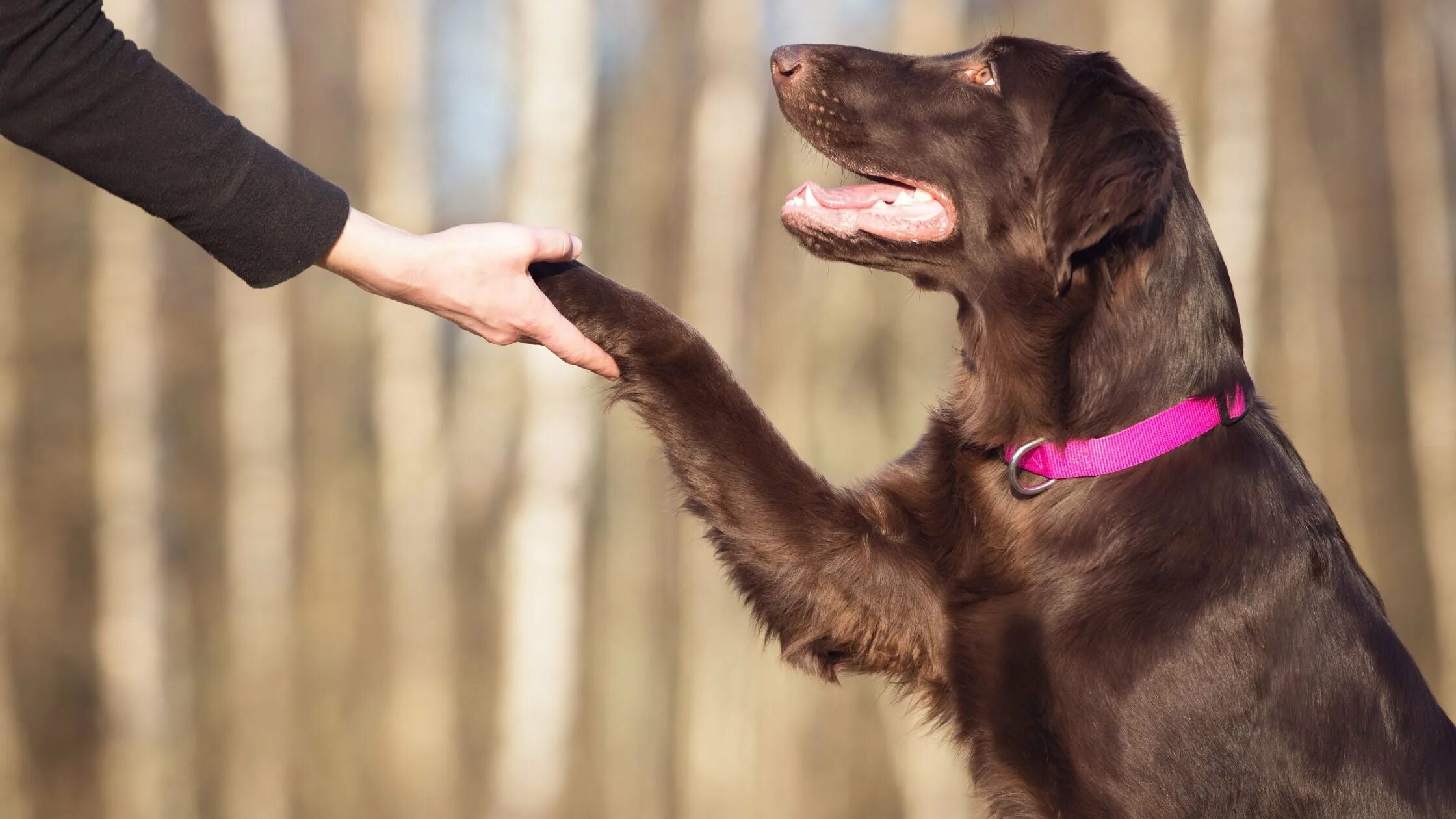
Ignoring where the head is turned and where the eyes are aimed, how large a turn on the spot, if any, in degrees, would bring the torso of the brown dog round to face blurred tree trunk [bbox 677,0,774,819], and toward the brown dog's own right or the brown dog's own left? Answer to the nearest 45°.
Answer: approximately 90° to the brown dog's own right

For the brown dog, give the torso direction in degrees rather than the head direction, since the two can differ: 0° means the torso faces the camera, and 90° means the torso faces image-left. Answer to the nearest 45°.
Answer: approximately 90°

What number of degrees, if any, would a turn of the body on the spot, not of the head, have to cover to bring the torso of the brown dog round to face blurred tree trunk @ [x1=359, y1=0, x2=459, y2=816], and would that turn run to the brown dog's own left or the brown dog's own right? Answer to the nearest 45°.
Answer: approximately 45° to the brown dog's own right

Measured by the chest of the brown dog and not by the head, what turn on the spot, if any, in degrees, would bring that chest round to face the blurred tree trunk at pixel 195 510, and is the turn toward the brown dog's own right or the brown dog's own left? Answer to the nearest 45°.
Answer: approximately 45° to the brown dog's own right

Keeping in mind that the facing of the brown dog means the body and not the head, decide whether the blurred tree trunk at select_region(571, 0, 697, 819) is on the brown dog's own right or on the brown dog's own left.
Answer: on the brown dog's own right

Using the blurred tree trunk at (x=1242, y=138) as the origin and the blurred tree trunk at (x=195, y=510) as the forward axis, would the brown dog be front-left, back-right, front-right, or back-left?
front-left

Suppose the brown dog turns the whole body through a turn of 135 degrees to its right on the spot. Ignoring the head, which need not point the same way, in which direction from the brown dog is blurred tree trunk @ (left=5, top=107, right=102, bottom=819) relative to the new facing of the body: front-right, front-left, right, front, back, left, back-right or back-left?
left

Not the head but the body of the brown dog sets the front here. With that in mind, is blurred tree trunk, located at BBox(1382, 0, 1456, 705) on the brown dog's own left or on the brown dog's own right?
on the brown dog's own right

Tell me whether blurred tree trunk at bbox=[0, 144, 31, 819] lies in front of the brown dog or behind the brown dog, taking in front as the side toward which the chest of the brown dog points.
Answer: in front

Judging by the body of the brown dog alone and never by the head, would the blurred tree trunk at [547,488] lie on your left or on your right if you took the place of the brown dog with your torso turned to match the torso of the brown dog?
on your right

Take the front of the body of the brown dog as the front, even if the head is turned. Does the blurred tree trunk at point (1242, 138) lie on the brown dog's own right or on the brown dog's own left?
on the brown dog's own right

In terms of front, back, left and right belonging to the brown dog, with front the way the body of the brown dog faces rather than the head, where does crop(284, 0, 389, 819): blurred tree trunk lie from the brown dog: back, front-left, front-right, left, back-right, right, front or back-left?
front-right
